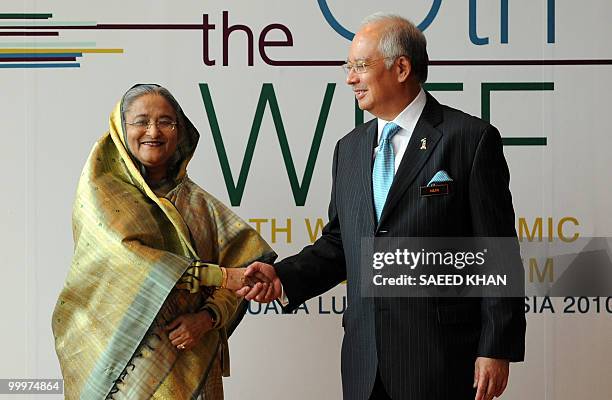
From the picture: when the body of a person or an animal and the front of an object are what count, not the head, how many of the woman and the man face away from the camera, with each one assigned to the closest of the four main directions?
0

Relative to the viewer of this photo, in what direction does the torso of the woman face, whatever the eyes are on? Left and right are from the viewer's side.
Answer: facing the viewer and to the right of the viewer

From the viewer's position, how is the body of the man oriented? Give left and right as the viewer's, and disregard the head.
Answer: facing the viewer and to the left of the viewer

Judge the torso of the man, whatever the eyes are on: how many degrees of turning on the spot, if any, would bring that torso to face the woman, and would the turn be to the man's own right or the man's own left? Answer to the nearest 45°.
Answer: approximately 45° to the man's own right

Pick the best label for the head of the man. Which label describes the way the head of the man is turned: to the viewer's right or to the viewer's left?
to the viewer's left
